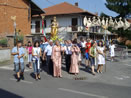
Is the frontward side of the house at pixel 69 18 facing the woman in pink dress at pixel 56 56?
yes

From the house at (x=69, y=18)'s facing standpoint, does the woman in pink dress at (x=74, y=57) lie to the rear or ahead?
ahead

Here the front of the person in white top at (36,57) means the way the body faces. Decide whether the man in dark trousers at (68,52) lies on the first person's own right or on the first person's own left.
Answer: on the first person's own left

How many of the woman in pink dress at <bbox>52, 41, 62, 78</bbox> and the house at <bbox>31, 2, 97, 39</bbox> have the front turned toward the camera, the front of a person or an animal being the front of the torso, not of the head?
2

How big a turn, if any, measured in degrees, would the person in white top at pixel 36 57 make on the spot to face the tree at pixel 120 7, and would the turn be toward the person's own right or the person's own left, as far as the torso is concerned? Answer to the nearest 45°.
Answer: approximately 135° to the person's own left

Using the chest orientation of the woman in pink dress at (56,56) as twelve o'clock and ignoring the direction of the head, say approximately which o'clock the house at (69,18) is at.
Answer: The house is roughly at 6 o'clock from the woman in pink dress.

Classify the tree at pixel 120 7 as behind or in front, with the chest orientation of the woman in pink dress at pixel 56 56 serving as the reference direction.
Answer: behind

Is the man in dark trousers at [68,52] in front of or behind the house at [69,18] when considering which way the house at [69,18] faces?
in front

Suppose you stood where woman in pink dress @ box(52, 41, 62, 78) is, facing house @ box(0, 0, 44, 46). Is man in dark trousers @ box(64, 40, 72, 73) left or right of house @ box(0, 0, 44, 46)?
right
